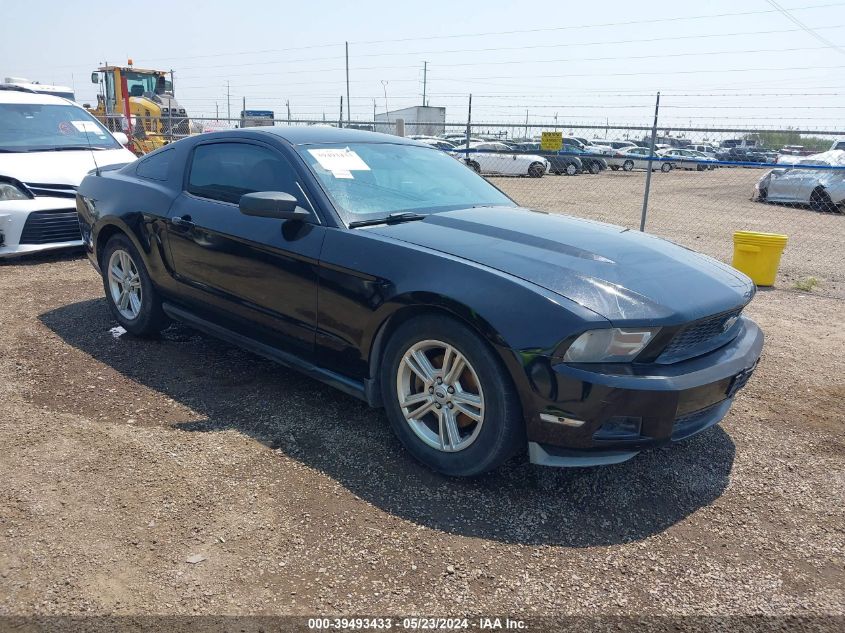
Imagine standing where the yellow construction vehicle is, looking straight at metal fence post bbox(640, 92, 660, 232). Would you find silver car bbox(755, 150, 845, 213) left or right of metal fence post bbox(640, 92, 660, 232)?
left

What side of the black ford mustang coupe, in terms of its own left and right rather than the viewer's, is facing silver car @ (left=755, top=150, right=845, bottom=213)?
left

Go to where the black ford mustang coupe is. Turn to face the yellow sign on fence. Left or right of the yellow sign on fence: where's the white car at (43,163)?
left

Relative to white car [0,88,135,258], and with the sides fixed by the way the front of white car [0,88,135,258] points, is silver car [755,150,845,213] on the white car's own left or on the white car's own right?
on the white car's own left

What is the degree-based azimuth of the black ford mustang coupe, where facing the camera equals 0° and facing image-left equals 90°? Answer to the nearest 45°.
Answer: approximately 315°

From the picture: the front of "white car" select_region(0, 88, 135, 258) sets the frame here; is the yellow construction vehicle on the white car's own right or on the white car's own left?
on the white car's own left

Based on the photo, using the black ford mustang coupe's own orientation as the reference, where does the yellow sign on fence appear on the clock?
The yellow sign on fence is roughly at 8 o'clock from the black ford mustang coupe.

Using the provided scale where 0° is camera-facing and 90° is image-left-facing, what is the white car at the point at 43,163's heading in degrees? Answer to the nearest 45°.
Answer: approximately 315°

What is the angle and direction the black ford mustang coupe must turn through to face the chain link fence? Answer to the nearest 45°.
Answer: approximately 90° to its left
